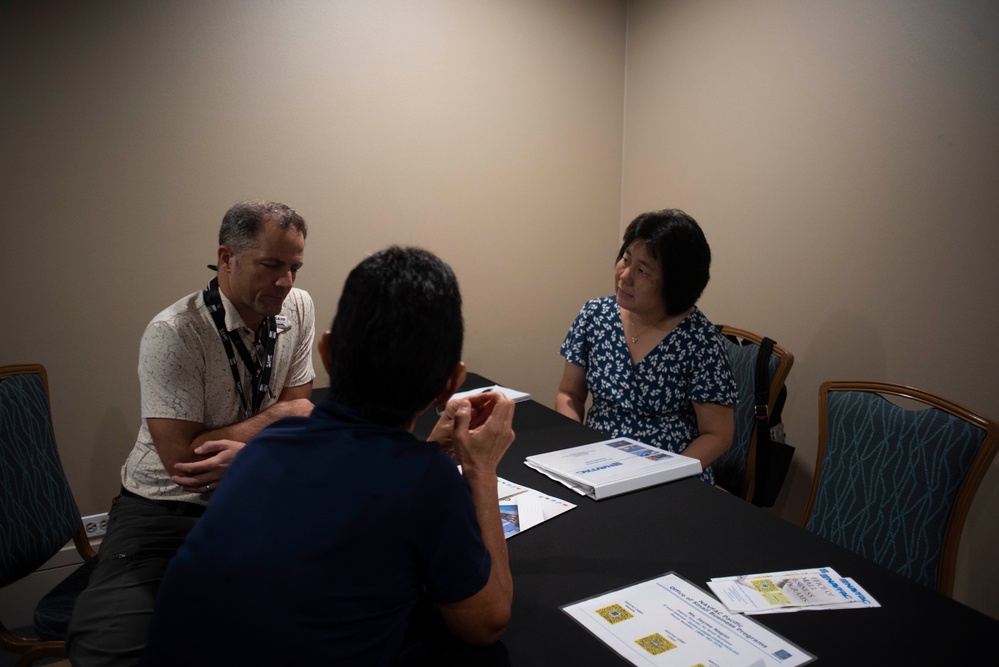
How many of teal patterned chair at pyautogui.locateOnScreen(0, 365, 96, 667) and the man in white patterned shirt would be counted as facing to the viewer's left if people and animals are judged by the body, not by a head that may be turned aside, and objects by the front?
0

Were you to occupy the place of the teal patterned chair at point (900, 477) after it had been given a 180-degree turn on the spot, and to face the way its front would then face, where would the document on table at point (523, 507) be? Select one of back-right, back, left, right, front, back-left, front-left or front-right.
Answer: back

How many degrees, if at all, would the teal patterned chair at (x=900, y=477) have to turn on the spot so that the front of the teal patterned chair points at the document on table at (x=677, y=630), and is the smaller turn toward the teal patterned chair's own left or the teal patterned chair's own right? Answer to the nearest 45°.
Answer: approximately 45° to the teal patterned chair's own left

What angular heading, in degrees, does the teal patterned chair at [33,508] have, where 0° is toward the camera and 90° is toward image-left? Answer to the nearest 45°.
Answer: approximately 315°

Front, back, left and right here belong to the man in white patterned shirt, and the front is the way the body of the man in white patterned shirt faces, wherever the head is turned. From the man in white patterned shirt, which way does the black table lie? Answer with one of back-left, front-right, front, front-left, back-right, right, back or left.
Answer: front

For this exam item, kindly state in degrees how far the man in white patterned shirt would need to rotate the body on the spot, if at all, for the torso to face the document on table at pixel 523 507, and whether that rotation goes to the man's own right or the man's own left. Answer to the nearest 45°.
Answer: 0° — they already face it

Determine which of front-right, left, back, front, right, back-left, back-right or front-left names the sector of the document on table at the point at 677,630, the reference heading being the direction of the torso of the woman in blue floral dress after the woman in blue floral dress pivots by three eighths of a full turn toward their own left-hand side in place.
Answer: right

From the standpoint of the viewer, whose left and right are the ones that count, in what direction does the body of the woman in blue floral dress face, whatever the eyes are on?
facing the viewer and to the left of the viewer

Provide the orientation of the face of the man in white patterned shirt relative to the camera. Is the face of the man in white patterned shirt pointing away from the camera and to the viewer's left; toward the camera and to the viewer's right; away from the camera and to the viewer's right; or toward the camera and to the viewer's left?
toward the camera and to the viewer's right

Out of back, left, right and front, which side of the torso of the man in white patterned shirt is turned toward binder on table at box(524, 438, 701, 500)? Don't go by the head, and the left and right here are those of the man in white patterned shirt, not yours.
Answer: front

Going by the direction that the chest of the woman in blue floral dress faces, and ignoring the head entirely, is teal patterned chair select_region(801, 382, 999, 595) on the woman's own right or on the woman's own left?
on the woman's own left

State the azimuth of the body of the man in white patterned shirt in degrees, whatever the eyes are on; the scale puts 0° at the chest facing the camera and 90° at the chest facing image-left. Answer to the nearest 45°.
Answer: approximately 315°

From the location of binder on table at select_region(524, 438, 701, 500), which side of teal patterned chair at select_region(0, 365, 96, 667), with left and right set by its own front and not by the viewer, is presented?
front

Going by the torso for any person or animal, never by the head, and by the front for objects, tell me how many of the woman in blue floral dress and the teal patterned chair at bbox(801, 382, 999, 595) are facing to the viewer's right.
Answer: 0

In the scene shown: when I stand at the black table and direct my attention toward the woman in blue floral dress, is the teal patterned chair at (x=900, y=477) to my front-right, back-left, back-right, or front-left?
front-right
